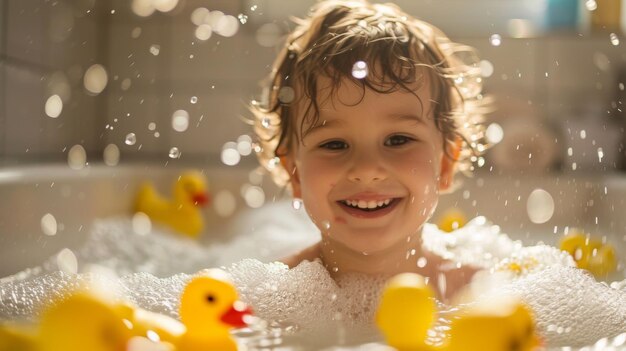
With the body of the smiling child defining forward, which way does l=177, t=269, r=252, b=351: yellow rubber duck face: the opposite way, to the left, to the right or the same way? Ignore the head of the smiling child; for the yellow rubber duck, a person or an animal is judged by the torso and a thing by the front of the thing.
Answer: to the left

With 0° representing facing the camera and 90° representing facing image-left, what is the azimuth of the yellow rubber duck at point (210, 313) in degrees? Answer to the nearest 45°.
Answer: approximately 270°

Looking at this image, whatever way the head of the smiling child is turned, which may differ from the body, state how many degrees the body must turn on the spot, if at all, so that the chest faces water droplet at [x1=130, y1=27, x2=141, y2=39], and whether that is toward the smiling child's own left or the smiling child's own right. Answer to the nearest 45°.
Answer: approximately 135° to the smiling child's own right

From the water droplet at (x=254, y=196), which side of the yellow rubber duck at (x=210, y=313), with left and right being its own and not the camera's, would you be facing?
left

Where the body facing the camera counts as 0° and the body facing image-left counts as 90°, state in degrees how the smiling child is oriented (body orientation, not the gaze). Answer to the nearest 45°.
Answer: approximately 0°

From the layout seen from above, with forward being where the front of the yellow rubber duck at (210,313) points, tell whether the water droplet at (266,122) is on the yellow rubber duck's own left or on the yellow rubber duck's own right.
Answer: on the yellow rubber duck's own left
